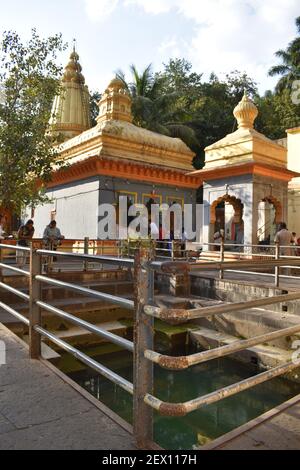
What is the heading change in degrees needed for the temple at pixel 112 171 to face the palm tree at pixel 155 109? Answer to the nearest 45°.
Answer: approximately 135° to its left

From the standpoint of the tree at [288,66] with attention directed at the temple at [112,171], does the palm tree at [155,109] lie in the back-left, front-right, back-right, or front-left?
front-right

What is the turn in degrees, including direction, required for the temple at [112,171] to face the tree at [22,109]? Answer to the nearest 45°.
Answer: approximately 45° to its right

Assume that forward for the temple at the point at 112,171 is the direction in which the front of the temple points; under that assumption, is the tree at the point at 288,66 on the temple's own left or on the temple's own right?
on the temple's own left

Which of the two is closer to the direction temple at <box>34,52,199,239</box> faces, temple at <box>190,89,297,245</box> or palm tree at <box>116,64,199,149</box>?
the temple

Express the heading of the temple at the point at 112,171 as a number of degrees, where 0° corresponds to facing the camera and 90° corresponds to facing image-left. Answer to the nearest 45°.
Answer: approximately 315°
